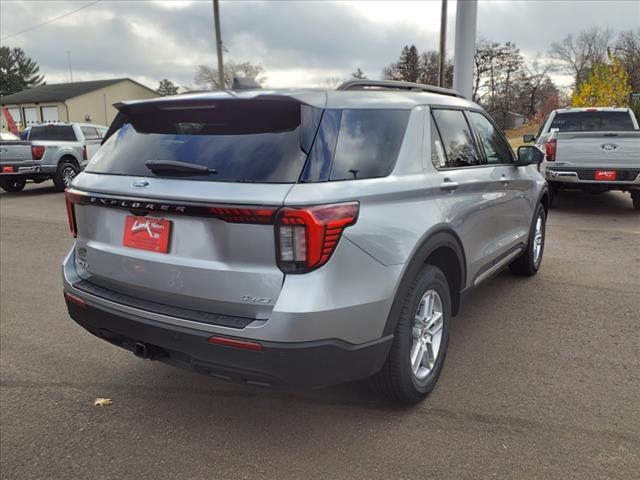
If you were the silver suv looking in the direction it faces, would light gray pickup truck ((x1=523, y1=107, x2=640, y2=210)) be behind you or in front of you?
in front

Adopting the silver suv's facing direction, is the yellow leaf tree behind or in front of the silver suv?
in front

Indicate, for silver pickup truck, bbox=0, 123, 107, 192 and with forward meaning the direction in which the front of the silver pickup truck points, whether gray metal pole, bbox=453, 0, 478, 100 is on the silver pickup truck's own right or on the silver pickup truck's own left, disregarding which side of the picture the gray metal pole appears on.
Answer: on the silver pickup truck's own right

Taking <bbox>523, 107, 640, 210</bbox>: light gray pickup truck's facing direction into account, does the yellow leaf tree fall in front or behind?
in front

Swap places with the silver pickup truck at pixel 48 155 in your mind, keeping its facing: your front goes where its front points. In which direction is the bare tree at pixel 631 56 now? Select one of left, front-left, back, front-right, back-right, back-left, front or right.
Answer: front-right

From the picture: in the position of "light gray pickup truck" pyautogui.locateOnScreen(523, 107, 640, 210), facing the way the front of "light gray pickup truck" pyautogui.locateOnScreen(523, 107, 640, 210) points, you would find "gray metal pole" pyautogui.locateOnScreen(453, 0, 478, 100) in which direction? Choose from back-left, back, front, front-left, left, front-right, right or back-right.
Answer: front-left

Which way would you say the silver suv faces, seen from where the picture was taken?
facing away from the viewer and to the right of the viewer

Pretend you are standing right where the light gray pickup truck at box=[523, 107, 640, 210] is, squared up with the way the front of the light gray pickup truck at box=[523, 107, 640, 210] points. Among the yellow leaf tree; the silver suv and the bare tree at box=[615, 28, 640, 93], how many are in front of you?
2

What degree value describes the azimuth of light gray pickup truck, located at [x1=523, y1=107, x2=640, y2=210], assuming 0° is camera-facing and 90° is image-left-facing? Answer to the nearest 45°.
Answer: approximately 180°

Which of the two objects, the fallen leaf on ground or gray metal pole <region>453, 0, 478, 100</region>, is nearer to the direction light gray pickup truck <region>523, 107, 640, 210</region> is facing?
the gray metal pole

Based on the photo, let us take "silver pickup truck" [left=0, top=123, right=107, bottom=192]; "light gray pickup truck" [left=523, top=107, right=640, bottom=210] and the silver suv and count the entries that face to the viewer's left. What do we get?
0

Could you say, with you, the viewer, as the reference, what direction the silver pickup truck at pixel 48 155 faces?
facing away from the viewer and to the right of the viewer
